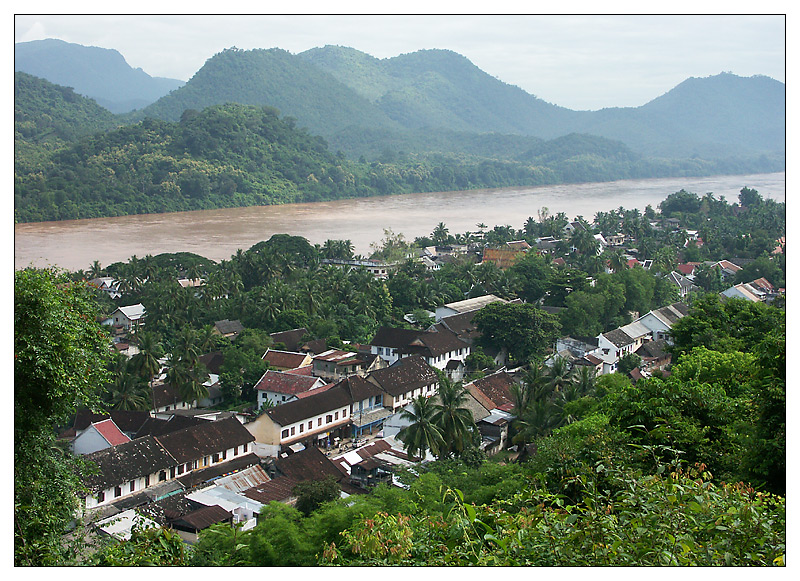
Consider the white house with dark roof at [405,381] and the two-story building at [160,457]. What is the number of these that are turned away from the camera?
0

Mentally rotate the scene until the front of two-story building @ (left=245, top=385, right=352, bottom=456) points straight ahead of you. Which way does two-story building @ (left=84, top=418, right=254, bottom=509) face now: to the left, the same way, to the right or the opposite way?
the same way

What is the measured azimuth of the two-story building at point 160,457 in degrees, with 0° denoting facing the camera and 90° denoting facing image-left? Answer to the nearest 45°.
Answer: approximately 315°

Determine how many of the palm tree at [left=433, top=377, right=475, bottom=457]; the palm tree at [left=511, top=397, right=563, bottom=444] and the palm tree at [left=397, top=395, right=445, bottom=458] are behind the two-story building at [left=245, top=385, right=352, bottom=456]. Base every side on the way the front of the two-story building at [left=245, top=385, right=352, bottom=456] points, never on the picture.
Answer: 0

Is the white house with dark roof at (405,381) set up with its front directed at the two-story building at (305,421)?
no

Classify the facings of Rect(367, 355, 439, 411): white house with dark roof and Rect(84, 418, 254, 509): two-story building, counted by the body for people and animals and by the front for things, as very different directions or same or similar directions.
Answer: same or similar directions

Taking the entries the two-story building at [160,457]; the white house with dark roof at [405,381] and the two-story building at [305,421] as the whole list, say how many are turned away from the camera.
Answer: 0

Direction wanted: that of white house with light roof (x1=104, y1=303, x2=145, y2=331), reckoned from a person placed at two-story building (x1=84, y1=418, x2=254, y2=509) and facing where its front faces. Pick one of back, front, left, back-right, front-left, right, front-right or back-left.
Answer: back-left

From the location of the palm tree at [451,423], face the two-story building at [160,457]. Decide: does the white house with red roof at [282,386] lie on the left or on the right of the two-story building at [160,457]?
right

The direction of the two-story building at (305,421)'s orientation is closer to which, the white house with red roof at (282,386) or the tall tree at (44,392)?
the tall tree

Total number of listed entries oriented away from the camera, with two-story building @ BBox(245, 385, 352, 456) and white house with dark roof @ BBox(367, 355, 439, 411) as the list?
0

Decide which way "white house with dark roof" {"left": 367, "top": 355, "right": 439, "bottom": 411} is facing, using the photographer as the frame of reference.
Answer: facing the viewer and to the right of the viewer

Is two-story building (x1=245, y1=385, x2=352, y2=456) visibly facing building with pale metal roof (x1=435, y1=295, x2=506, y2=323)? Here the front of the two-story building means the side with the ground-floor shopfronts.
no

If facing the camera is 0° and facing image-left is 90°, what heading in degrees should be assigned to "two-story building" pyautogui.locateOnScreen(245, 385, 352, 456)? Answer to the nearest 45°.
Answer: approximately 315°

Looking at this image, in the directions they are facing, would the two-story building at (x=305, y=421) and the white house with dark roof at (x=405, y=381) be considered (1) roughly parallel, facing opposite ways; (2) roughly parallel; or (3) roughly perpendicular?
roughly parallel

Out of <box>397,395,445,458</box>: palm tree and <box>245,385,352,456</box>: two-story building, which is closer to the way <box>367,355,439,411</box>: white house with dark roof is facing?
the palm tree

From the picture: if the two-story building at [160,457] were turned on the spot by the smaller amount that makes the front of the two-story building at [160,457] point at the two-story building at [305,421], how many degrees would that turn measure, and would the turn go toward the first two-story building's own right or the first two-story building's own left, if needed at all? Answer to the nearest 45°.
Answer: approximately 90° to the first two-story building's own left
